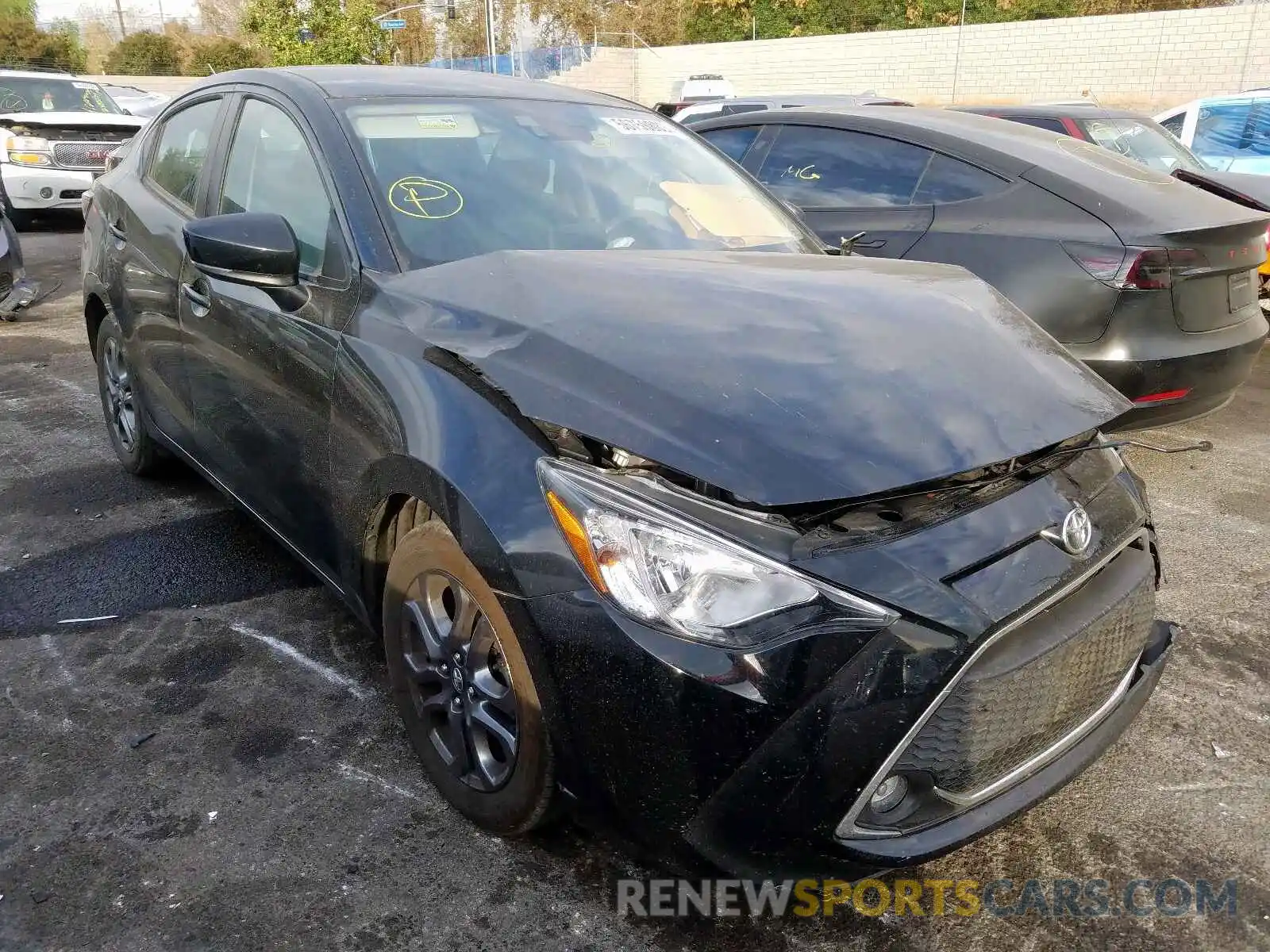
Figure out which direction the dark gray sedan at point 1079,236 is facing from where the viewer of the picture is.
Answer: facing away from the viewer and to the left of the viewer

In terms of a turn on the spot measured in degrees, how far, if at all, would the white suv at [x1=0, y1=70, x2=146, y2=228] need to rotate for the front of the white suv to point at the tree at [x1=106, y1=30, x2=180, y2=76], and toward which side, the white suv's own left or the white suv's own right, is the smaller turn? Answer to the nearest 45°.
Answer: approximately 135° to the white suv's own left

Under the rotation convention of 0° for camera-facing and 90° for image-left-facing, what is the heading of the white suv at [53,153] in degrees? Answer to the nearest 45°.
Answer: approximately 315°

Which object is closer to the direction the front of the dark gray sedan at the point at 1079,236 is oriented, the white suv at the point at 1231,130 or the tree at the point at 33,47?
the tree

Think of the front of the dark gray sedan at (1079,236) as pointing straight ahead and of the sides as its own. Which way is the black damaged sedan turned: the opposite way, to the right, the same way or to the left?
the opposite way

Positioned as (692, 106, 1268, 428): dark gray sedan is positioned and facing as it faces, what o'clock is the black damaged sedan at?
The black damaged sedan is roughly at 8 o'clock from the dark gray sedan.

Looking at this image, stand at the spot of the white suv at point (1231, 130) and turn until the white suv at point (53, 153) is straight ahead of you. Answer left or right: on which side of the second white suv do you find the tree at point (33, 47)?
right

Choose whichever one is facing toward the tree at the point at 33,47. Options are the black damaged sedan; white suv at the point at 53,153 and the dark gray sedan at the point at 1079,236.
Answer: the dark gray sedan

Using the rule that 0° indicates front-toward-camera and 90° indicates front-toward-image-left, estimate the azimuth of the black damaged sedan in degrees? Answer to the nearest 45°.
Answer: approximately 315°

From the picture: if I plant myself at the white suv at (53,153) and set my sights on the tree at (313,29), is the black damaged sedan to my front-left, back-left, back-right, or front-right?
back-right

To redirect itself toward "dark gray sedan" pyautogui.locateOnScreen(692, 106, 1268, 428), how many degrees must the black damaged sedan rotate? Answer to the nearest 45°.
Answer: approximately 90° to its left
